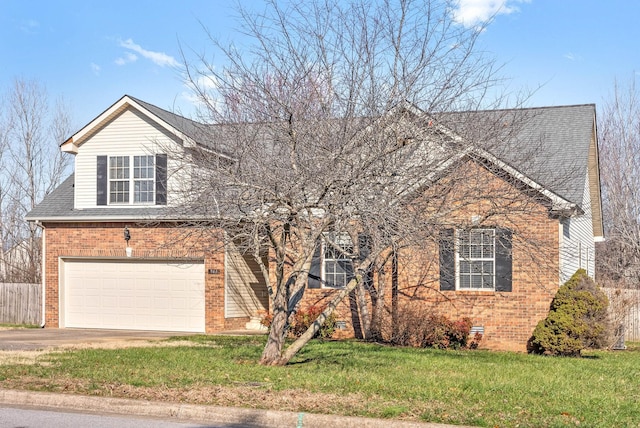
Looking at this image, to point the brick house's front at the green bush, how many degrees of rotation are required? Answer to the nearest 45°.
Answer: approximately 45° to its left

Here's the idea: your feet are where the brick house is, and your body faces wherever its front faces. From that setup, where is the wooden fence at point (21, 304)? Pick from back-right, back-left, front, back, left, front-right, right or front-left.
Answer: back-right

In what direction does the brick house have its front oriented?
toward the camera

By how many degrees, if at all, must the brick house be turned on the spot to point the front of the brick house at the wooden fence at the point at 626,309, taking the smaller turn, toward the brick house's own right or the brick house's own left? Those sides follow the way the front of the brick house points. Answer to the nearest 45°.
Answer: approximately 90° to the brick house's own left

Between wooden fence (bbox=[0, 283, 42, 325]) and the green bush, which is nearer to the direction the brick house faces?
the green bush

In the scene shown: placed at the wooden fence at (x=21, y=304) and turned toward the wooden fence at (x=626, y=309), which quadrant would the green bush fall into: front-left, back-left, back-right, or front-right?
front-right

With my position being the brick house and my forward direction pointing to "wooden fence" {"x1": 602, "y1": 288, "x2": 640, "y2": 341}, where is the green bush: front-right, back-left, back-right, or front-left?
front-right
